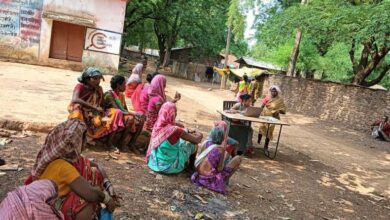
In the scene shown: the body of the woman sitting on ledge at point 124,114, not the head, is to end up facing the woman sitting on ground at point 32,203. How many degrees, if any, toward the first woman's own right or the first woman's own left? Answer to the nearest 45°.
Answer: approximately 90° to the first woman's own right

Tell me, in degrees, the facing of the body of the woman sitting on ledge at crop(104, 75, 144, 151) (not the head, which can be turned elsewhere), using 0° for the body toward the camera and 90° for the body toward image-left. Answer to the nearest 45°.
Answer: approximately 270°

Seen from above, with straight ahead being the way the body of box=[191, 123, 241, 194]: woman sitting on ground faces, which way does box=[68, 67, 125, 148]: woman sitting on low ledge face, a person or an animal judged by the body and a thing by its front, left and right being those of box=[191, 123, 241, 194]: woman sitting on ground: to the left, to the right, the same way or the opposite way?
to the right

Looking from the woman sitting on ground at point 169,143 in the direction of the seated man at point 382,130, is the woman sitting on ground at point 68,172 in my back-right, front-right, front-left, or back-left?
back-right
